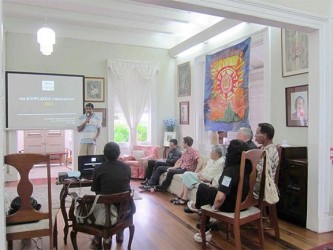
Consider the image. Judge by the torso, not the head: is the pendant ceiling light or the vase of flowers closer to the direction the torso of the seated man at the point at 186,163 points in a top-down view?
the pendant ceiling light

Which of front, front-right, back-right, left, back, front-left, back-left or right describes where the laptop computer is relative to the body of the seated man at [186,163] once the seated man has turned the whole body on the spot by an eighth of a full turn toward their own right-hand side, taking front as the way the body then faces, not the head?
left

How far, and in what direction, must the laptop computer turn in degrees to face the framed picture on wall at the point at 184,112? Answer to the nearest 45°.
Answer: approximately 135° to its left

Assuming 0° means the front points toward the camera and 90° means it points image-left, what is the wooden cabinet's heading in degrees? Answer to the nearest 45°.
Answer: approximately 45°

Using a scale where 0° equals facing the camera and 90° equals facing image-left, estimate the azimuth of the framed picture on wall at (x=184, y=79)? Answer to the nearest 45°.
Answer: approximately 45°

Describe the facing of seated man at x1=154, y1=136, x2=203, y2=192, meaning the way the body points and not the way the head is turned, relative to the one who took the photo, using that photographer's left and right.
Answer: facing to the left of the viewer

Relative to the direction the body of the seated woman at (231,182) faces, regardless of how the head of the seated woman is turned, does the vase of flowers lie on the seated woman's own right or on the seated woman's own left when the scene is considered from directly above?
on the seated woman's own right

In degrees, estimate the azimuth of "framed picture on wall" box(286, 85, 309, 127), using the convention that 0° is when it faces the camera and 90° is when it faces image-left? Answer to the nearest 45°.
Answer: approximately 45°

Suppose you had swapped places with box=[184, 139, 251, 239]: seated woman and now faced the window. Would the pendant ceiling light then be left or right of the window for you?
left

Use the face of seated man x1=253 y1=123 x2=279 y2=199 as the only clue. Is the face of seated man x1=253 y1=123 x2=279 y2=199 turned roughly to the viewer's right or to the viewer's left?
to the viewer's left

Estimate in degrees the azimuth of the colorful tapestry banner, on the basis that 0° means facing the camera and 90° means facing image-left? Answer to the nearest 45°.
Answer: approximately 45°
